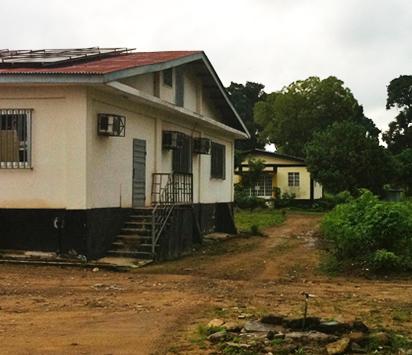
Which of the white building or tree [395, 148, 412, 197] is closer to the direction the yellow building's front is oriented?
the white building

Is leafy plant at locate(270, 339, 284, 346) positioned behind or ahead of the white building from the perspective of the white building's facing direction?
ahead

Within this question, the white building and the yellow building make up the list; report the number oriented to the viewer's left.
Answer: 0

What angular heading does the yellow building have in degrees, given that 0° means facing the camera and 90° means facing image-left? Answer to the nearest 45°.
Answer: approximately 0°

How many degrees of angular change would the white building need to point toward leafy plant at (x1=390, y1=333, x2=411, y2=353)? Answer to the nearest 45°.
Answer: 0° — it already faces it

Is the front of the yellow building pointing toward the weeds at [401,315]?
yes

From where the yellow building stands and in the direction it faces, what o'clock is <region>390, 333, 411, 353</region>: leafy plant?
The leafy plant is roughly at 12 o'clock from the yellow building.

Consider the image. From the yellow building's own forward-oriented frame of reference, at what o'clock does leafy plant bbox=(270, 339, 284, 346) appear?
The leafy plant is roughly at 12 o'clock from the yellow building.

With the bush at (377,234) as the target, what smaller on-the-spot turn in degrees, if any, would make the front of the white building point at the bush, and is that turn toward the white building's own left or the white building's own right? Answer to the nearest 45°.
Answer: approximately 45° to the white building's own left

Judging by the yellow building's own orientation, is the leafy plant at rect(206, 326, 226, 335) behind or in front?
in front

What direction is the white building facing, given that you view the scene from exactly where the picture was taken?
facing the viewer and to the right of the viewer
